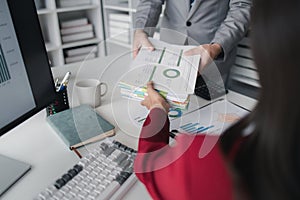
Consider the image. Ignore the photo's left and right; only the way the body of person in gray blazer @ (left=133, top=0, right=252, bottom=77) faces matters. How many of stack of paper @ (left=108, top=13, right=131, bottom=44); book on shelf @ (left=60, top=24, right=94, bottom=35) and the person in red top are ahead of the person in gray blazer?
1

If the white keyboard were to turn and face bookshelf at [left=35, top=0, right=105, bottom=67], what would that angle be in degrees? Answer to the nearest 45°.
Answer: approximately 135° to its left

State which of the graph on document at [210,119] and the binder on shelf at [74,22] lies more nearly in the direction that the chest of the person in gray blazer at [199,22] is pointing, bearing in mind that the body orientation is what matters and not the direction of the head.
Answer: the graph on document

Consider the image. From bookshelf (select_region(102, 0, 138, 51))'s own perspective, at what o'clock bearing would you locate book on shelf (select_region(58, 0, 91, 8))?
The book on shelf is roughly at 2 o'clock from the bookshelf.

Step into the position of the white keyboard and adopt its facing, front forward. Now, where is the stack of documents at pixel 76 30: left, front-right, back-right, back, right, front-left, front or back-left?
back-left

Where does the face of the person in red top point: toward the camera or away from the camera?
away from the camera

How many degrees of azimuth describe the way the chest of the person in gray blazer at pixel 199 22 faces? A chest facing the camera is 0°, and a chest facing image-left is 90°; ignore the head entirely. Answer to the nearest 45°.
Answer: approximately 0°

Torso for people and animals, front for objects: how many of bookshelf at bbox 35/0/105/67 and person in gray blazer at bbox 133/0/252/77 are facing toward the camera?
2
